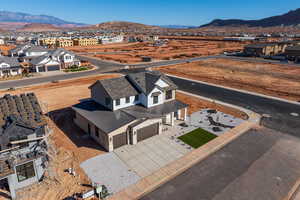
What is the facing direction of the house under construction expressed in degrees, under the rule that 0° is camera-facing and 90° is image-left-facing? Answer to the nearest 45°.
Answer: approximately 315°

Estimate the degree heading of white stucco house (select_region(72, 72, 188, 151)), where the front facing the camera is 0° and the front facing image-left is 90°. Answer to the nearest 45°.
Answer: approximately 315°

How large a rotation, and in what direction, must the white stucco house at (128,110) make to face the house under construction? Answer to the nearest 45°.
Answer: approximately 90° to its right

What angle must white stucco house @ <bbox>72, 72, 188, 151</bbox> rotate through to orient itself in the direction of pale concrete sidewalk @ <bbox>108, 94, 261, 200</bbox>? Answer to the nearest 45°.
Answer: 0° — it already faces it

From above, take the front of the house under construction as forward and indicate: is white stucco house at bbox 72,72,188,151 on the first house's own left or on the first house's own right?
on the first house's own left

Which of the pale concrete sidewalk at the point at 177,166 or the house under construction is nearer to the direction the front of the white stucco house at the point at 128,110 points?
the pale concrete sidewalk

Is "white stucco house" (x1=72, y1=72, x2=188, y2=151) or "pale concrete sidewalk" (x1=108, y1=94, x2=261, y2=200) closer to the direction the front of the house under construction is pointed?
the pale concrete sidewalk
